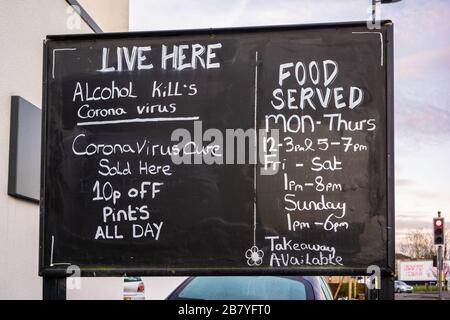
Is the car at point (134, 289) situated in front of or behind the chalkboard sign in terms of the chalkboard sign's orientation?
behind

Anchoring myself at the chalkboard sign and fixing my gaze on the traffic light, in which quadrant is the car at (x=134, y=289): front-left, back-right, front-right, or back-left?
front-left

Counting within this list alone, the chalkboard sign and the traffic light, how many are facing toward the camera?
2

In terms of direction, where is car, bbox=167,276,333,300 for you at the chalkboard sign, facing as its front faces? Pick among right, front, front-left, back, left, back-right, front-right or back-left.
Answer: back

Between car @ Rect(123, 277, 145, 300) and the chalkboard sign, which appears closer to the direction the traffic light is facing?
the chalkboard sign

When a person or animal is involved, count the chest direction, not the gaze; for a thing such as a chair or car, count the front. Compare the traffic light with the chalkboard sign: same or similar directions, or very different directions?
same or similar directions

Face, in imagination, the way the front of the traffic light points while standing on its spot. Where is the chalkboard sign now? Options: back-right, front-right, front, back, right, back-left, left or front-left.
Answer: front

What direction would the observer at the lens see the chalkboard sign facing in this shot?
facing the viewer

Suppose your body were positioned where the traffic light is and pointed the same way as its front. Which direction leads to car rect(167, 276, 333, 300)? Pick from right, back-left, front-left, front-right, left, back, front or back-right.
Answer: front

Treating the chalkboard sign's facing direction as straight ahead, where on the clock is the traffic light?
The traffic light is roughly at 7 o'clock from the chalkboard sign.
